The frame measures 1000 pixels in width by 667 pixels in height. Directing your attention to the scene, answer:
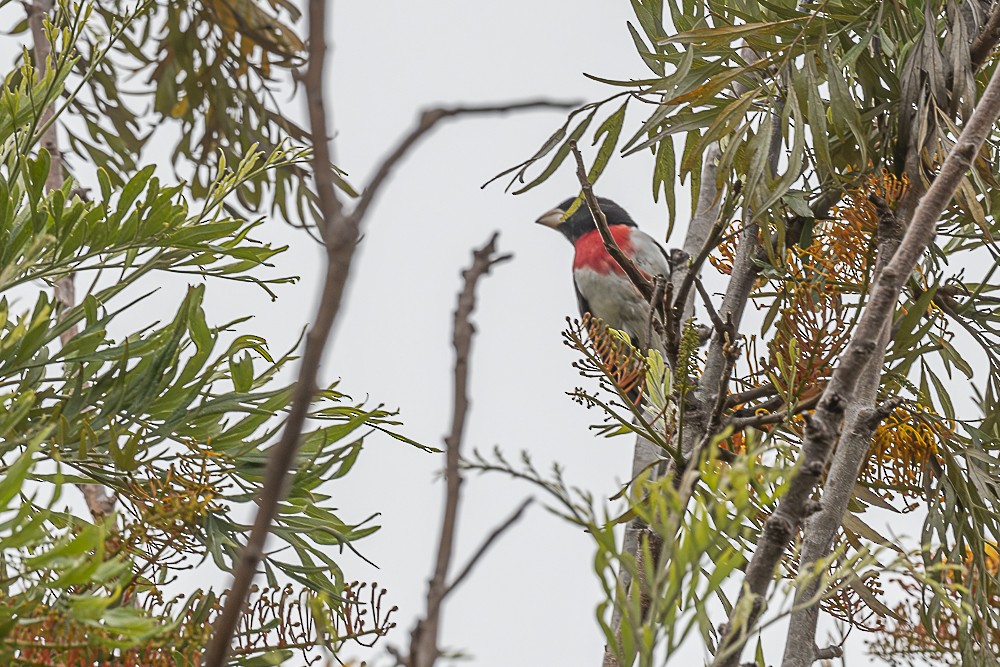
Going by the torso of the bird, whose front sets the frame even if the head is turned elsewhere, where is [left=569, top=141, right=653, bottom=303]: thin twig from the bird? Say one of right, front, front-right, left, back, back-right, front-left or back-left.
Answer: front-left

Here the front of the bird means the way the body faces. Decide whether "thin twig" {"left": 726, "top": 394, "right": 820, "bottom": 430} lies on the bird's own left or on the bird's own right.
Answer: on the bird's own left

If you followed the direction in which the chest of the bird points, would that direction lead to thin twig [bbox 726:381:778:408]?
no

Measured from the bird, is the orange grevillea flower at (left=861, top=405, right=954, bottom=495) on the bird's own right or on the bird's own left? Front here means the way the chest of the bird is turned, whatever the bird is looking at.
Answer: on the bird's own left

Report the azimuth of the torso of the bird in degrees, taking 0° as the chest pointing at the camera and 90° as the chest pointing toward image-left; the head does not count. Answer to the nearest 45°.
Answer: approximately 45°

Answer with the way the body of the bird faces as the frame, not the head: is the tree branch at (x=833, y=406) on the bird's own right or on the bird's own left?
on the bird's own left
